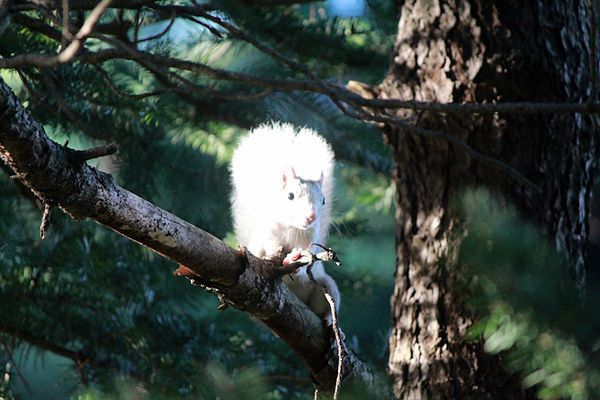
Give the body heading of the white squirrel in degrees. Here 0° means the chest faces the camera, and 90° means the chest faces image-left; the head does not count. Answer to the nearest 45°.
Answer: approximately 315°
